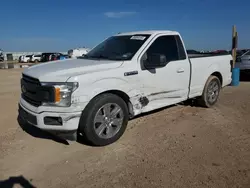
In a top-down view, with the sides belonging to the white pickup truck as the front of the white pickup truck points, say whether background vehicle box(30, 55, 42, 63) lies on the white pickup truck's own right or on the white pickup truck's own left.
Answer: on the white pickup truck's own right

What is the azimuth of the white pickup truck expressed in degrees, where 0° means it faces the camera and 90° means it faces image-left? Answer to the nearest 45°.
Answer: approximately 45°
